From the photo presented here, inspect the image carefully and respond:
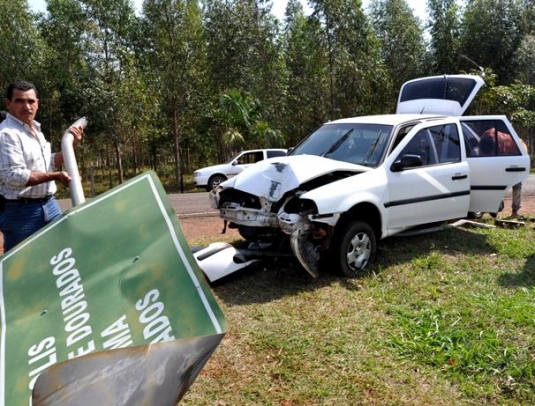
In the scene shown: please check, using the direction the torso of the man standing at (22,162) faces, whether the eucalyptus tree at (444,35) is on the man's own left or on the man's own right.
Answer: on the man's own left

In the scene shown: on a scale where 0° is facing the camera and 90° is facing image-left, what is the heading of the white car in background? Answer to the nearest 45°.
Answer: approximately 90°

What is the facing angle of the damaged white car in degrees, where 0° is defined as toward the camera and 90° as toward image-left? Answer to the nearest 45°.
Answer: approximately 45°

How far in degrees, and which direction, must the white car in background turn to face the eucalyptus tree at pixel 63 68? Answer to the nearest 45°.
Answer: approximately 45° to its right

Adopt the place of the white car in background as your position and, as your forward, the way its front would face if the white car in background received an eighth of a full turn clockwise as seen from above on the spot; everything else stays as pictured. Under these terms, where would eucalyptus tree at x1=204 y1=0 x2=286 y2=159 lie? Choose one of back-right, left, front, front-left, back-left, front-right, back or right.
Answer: front-right

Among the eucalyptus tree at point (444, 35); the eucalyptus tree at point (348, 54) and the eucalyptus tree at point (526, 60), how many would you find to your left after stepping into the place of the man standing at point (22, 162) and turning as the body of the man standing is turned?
3

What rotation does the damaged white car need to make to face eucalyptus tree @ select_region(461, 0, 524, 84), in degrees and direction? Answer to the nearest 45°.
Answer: approximately 135° to its right

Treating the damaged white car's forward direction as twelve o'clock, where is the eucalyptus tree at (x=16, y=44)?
The eucalyptus tree is roughly at 3 o'clock from the damaged white car.

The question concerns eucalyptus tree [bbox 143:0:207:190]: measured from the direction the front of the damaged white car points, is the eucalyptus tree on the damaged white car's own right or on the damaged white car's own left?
on the damaged white car's own right

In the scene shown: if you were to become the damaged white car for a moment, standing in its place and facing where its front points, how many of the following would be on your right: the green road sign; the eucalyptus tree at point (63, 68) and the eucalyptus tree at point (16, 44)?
2

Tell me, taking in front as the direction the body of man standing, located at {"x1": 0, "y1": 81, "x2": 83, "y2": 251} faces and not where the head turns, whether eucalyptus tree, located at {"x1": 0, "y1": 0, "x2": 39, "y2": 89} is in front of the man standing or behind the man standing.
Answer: behind
